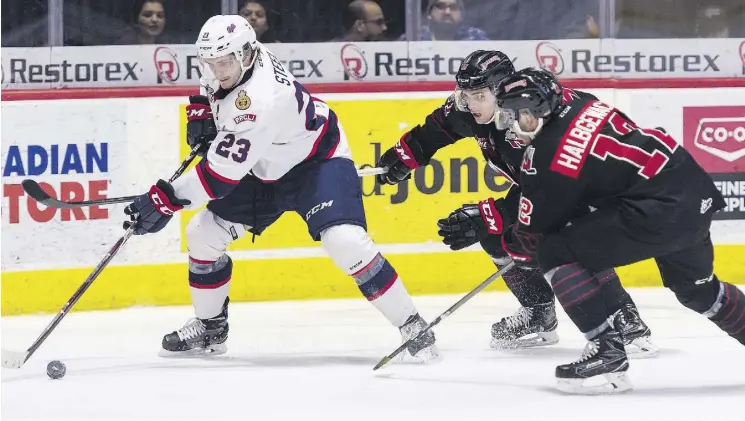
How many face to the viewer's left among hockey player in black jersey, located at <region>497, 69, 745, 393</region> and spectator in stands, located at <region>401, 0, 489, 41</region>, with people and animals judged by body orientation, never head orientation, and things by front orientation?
1

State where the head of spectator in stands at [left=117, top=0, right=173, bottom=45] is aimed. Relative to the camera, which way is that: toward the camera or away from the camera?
toward the camera

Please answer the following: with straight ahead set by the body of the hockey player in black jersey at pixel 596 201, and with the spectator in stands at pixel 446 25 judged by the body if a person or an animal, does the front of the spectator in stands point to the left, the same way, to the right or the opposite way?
to the left

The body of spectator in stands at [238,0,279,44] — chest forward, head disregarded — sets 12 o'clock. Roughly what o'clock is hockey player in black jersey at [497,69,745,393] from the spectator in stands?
The hockey player in black jersey is roughly at 10 o'clock from the spectator in stands.

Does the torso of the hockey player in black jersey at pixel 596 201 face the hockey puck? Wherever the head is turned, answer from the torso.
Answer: yes

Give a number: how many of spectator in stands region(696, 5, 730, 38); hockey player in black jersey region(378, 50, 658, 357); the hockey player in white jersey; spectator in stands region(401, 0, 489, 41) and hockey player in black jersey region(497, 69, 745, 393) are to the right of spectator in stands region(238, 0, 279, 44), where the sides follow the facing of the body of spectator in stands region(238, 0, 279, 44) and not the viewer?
0

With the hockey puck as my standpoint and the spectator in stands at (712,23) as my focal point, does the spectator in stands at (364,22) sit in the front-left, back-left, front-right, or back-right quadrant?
front-left

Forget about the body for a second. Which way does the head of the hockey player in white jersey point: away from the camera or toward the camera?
toward the camera

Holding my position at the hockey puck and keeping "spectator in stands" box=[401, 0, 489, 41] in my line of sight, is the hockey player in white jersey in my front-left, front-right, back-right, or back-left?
front-right

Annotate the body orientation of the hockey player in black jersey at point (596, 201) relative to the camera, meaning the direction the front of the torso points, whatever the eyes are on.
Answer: to the viewer's left

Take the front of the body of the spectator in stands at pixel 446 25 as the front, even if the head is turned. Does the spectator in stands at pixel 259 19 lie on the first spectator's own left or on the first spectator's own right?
on the first spectator's own right

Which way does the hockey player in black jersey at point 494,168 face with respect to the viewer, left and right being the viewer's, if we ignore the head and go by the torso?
facing the viewer and to the left of the viewer

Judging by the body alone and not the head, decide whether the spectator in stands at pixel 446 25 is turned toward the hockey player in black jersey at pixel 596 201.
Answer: yes
